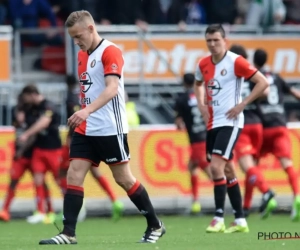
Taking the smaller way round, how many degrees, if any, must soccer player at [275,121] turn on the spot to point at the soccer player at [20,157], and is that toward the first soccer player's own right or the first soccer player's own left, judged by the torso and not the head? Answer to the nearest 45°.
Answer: approximately 45° to the first soccer player's own left

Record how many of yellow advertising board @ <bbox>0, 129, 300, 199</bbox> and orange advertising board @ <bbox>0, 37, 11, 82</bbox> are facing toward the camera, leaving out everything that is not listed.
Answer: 2

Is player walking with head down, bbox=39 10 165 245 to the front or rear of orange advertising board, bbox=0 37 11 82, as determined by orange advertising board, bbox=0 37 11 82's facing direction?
to the front

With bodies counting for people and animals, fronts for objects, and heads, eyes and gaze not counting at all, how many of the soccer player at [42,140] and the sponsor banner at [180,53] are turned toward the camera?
1

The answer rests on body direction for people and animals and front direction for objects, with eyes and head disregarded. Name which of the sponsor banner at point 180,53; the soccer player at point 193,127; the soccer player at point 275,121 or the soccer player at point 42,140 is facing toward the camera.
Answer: the sponsor banner

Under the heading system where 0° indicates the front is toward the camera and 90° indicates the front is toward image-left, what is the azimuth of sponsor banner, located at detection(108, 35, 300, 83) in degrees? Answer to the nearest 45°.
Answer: approximately 0°

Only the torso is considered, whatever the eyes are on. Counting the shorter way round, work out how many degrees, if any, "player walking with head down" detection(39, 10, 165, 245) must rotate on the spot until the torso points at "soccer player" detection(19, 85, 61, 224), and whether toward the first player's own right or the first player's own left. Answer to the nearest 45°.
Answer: approximately 135° to the first player's own right

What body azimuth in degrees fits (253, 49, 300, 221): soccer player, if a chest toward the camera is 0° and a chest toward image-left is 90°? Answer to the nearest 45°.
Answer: approximately 135°

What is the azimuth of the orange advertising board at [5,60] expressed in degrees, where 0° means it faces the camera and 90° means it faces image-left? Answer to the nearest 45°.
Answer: approximately 0°

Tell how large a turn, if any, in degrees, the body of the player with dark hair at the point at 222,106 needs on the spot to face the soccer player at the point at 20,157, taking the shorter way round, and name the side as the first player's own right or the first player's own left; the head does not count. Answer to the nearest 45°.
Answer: approximately 90° to the first player's own right

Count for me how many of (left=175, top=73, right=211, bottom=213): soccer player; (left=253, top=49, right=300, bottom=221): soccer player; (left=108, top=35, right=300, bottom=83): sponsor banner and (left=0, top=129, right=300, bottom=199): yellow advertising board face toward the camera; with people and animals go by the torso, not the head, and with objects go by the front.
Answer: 2

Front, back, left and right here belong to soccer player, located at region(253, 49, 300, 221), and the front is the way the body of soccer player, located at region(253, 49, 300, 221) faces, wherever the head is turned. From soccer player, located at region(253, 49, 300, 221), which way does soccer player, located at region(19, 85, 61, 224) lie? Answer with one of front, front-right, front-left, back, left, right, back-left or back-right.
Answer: front-left

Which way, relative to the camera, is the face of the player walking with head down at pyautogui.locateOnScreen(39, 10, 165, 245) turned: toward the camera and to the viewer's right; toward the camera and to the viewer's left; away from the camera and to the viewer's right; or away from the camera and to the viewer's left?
toward the camera and to the viewer's left
